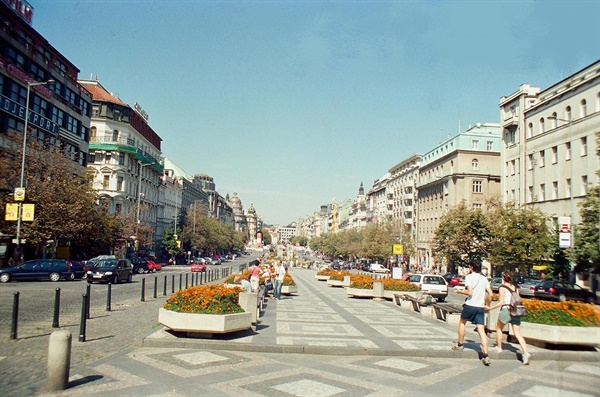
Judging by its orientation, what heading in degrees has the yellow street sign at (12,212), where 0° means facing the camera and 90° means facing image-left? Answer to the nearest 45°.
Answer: approximately 0°

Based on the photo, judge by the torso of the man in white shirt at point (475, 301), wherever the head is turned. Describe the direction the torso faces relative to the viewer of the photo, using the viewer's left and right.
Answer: facing away from the viewer and to the left of the viewer

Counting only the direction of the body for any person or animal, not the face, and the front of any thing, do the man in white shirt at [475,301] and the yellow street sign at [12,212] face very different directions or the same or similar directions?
very different directions

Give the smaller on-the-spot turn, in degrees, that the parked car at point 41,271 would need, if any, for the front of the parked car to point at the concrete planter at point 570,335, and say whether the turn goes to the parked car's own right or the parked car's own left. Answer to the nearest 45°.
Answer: approximately 90° to the parked car's own left

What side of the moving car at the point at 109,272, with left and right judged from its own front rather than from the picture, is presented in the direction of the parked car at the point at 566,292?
left

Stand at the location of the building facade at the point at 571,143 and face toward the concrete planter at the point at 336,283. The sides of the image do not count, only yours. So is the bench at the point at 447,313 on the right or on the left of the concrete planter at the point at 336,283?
left

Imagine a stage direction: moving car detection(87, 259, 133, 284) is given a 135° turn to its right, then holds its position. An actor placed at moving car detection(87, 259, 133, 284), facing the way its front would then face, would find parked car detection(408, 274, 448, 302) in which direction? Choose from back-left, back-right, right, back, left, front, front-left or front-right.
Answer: back-right

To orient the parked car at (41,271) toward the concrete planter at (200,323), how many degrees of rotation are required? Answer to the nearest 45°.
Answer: approximately 90° to its left

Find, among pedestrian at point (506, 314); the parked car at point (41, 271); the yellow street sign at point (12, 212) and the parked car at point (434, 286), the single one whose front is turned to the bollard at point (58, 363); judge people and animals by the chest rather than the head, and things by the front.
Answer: the yellow street sign

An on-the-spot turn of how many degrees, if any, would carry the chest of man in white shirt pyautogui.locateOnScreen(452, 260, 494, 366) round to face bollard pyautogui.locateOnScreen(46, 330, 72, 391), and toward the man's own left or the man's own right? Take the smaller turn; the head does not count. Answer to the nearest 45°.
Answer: approximately 90° to the man's own left

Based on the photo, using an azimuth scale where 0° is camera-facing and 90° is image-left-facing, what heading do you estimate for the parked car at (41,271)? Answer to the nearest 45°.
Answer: approximately 90°

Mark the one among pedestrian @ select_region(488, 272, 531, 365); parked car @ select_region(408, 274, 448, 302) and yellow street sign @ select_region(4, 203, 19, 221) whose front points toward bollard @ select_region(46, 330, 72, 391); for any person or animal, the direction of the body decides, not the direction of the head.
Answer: the yellow street sign

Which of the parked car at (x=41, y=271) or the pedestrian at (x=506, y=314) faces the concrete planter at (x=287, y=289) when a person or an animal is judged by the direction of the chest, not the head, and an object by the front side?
the pedestrian
